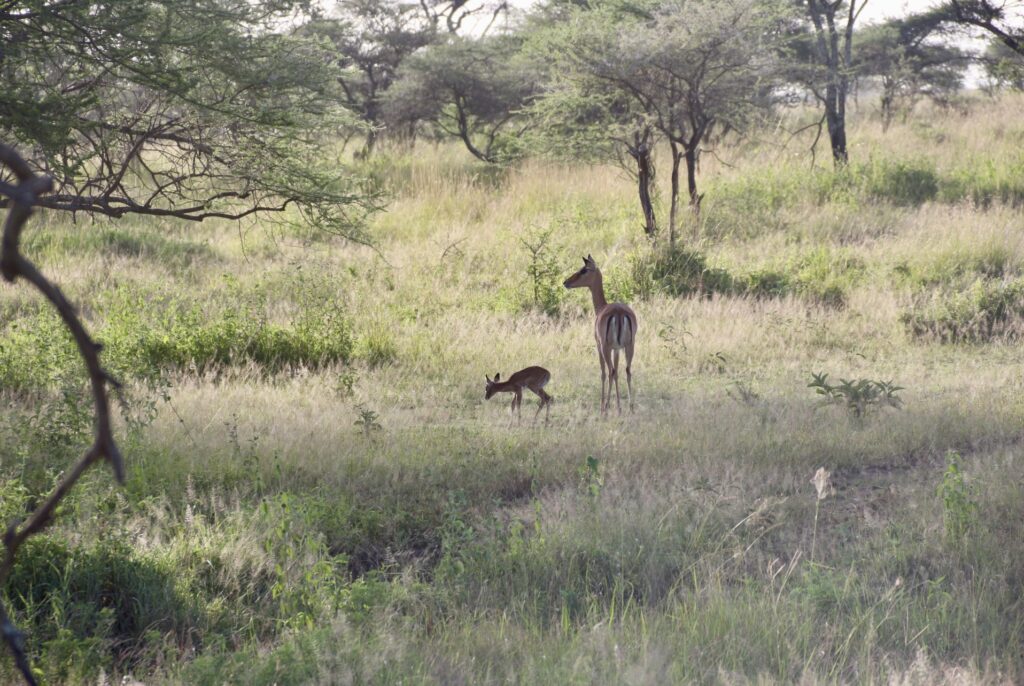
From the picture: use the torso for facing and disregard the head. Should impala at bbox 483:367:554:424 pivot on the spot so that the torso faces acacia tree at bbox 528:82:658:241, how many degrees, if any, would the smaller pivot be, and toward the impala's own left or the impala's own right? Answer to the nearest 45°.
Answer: approximately 90° to the impala's own right

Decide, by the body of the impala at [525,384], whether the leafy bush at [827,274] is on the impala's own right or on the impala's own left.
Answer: on the impala's own right

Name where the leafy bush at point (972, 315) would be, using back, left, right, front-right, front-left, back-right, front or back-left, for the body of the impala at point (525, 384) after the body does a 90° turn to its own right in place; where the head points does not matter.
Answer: front-right

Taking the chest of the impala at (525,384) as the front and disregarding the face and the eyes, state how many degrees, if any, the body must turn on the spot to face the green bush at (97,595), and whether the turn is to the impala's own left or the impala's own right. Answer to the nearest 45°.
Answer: approximately 45° to the impala's own left

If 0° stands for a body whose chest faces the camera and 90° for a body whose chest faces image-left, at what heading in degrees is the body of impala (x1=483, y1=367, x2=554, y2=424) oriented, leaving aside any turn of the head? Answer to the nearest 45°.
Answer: approximately 90°

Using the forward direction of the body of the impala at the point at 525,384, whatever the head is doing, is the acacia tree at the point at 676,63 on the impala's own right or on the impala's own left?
on the impala's own right

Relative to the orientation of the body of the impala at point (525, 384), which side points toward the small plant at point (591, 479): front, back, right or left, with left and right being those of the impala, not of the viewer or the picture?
left

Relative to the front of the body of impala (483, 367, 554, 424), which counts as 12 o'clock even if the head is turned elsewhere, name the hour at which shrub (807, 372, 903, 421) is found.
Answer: The shrub is roughly at 6 o'clock from the impala.

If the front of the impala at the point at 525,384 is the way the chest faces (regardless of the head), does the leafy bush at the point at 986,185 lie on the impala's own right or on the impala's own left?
on the impala's own right

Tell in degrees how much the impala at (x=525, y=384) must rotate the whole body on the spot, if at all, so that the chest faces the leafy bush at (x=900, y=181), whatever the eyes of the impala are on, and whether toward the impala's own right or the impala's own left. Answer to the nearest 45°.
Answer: approximately 135° to the impala's own right
